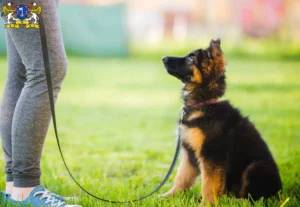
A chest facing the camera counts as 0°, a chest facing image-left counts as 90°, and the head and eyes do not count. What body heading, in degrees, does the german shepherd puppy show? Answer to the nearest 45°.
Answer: approximately 90°
